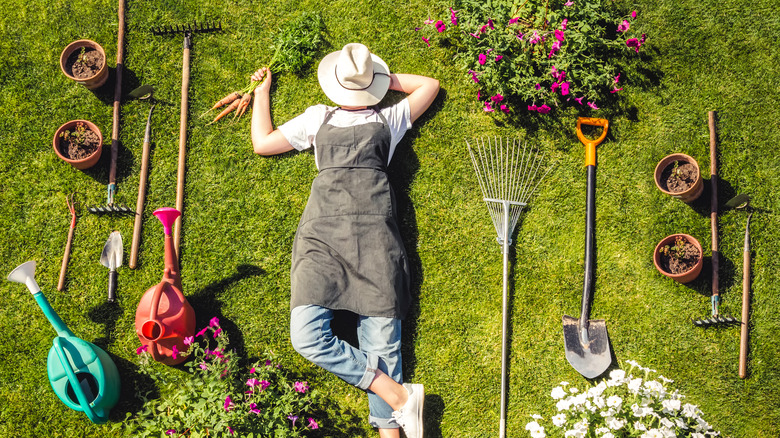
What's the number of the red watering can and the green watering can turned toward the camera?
0

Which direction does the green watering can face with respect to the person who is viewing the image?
facing away from the viewer and to the left of the viewer

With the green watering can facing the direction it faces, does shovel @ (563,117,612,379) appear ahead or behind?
behind

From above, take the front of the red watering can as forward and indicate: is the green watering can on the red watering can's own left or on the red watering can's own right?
on the red watering can's own left

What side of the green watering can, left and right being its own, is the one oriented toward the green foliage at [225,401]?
back
